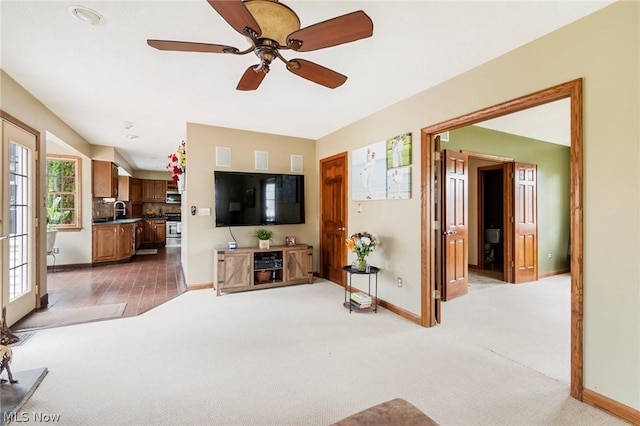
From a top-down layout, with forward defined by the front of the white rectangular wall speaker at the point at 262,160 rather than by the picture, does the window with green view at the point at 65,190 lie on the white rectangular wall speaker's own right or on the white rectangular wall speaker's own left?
on the white rectangular wall speaker's own right

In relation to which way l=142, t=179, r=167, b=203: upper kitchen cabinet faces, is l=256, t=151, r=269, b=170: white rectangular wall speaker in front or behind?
in front

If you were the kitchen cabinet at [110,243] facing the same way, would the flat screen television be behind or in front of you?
in front

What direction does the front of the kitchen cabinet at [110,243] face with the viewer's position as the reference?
facing the viewer and to the right of the viewer

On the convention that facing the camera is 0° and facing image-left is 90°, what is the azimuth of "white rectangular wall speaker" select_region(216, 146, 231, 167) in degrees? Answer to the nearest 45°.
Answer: approximately 0°

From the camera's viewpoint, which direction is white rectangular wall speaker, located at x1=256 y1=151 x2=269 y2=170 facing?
toward the camera

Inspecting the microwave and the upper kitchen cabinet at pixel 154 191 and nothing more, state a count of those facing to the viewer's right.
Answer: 0

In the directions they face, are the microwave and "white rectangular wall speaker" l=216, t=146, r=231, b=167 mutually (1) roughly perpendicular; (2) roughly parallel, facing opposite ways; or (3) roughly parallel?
roughly parallel

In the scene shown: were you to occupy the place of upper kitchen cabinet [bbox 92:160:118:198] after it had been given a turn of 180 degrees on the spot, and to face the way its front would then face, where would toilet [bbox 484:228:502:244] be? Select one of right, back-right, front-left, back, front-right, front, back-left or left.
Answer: back-left

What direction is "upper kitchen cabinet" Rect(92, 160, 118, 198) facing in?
to the viewer's right

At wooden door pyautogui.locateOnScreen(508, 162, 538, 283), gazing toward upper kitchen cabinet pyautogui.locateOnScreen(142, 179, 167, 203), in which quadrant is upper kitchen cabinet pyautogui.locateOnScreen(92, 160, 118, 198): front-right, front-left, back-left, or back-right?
front-left

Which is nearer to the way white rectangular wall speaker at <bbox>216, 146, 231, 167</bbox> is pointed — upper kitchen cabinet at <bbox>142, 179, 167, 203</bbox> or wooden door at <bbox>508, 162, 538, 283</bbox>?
the wooden door

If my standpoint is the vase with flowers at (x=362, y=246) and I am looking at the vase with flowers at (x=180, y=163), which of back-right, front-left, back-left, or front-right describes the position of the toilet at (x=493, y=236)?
back-right
